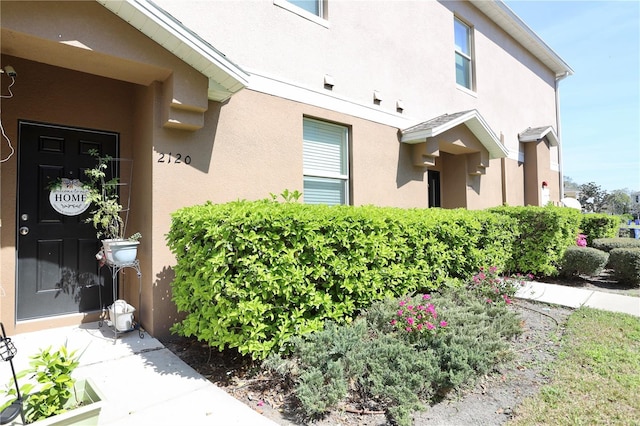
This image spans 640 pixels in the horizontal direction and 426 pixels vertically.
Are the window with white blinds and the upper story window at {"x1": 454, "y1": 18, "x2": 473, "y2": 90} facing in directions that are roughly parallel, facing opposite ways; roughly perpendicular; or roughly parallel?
roughly parallel

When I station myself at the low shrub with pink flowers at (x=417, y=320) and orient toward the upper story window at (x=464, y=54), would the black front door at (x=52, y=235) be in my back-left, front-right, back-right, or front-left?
back-left

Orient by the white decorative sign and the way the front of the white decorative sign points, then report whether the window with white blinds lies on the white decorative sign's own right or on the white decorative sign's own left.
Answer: on the white decorative sign's own left

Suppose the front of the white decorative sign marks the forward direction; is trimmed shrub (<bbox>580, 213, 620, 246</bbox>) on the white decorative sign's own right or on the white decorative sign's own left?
on the white decorative sign's own left

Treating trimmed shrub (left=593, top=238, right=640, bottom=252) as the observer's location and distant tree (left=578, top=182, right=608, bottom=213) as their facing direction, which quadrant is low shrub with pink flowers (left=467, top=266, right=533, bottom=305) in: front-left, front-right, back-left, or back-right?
back-left

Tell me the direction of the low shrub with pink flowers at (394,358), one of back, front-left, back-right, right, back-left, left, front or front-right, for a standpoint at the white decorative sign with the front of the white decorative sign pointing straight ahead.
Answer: front-left

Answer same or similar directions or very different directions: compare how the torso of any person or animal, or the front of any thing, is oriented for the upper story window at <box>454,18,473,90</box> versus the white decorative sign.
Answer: same or similar directions

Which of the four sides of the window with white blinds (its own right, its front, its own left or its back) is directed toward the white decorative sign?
right

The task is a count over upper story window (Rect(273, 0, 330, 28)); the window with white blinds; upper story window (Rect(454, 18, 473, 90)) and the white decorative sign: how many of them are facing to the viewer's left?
0

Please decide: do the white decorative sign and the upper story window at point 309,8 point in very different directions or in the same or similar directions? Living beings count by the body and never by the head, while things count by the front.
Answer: same or similar directions

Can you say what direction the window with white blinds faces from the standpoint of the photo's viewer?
facing the viewer and to the right of the viewer

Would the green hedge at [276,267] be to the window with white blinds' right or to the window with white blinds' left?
on its right

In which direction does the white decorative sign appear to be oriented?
toward the camera

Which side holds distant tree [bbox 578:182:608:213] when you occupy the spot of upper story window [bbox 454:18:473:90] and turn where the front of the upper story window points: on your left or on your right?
on your left
